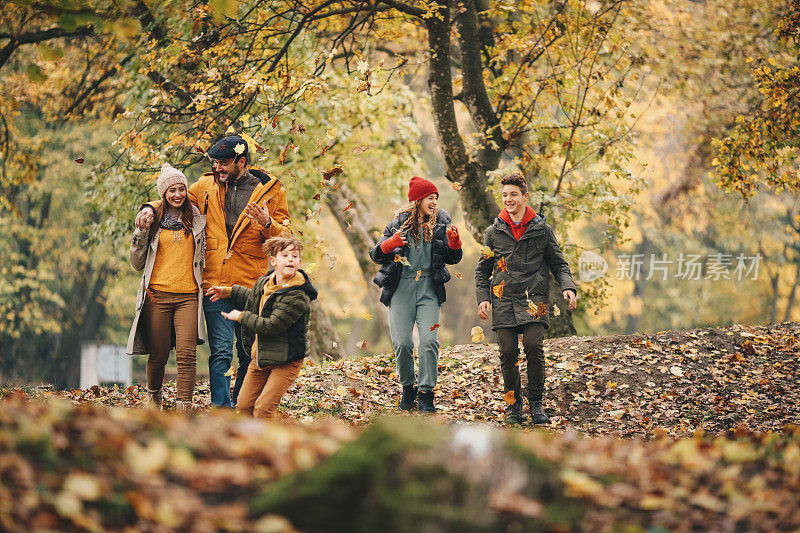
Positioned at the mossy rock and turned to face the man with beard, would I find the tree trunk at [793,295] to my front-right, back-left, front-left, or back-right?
front-right

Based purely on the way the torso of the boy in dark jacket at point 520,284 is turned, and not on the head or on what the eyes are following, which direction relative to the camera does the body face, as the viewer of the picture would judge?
toward the camera

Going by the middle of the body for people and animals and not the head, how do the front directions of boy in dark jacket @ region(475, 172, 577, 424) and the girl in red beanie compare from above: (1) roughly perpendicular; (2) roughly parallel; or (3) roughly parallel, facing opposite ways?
roughly parallel

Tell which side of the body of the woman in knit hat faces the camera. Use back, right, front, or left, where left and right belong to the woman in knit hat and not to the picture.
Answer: front

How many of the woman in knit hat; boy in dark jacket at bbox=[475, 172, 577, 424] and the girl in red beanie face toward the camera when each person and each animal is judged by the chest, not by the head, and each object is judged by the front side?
3

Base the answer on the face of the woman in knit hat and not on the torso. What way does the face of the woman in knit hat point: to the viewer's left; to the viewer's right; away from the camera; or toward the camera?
toward the camera

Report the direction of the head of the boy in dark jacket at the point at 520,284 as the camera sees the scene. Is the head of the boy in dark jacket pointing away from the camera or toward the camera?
toward the camera

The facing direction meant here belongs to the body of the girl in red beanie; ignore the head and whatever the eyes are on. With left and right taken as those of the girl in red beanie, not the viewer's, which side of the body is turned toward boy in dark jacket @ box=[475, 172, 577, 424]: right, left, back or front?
left

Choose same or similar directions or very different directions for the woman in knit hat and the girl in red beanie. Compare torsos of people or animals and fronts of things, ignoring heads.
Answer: same or similar directions

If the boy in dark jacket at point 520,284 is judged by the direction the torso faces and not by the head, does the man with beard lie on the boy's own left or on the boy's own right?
on the boy's own right

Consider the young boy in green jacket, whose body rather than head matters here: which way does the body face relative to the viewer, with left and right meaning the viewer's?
facing the viewer and to the left of the viewer
